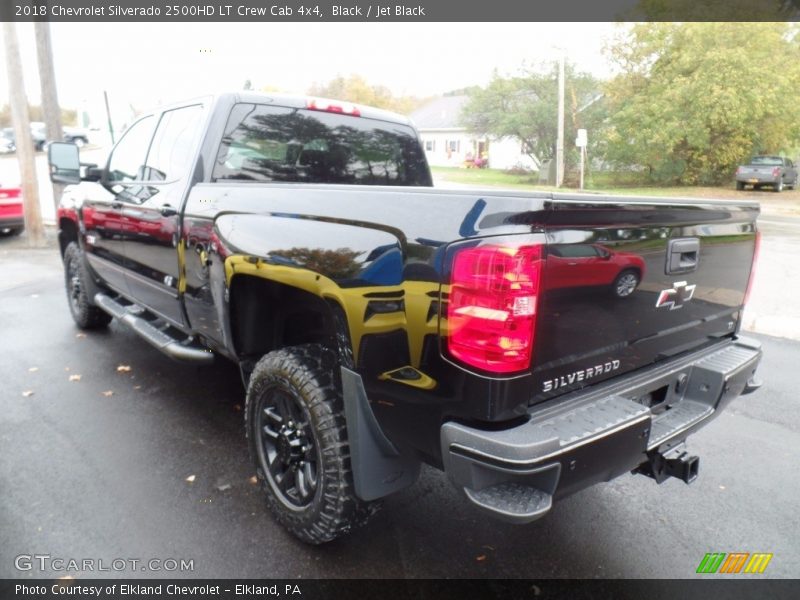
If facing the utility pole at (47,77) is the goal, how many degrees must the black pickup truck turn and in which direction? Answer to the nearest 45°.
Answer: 0° — it already faces it

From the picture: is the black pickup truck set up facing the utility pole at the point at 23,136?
yes

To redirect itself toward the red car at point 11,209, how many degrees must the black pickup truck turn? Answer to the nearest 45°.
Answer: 0° — it already faces it

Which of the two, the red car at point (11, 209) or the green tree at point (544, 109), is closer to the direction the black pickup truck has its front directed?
the red car

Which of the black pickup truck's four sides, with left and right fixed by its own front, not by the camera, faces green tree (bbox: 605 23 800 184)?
right

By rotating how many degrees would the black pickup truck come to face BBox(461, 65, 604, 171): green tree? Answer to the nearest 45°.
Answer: approximately 45° to its right

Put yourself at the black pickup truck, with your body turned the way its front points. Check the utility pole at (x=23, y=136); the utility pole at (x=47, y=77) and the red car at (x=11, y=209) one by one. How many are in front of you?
3

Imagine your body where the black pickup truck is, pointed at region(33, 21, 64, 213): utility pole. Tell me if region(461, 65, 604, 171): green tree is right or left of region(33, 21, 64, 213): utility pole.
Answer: right

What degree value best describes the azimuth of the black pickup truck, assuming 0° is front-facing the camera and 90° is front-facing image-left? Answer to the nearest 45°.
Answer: approximately 135°
